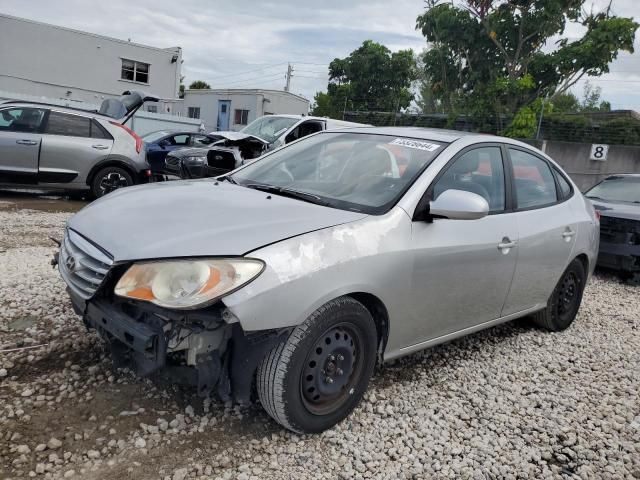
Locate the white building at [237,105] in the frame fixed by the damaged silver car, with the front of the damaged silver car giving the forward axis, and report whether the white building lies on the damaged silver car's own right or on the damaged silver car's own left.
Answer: on the damaged silver car's own right

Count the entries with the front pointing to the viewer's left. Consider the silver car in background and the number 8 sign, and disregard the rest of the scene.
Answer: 1

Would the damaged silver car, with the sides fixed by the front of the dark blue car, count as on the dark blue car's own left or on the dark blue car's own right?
on the dark blue car's own left

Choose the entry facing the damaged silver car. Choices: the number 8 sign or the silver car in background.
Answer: the number 8 sign

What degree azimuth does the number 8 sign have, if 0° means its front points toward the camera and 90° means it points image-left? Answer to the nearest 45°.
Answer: approximately 0°

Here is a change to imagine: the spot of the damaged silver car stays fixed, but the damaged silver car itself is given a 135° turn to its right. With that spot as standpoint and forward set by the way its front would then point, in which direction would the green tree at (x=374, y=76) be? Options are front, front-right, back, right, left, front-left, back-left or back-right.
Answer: front

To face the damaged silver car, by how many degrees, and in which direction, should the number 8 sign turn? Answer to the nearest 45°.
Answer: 0° — it already faces it

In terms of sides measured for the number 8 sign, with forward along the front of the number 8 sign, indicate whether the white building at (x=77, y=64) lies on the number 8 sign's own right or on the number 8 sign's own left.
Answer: on the number 8 sign's own right

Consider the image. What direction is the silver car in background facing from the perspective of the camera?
to the viewer's left

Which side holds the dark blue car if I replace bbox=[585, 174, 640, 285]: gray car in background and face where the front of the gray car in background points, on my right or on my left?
on my right

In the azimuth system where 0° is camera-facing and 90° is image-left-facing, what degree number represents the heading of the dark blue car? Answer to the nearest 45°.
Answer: approximately 45°
